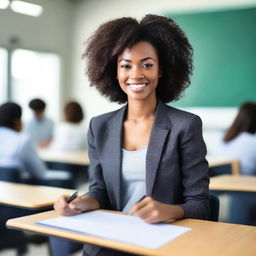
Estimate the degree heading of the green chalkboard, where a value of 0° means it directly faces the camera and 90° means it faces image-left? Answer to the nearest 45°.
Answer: approximately 0°

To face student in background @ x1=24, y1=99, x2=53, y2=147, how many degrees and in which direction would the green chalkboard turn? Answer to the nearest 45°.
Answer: approximately 90° to its right

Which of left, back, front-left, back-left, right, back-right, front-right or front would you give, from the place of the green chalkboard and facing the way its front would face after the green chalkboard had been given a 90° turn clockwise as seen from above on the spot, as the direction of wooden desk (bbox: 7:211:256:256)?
left

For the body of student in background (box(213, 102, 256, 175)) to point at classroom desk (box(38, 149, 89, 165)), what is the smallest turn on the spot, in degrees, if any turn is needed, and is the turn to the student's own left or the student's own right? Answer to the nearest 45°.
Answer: approximately 45° to the student's own left

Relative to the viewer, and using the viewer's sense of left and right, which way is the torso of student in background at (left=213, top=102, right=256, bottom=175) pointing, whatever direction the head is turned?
facing away from the viewer and to the left of the viewer

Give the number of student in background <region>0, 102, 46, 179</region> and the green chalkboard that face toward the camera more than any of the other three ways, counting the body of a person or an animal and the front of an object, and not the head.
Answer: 1

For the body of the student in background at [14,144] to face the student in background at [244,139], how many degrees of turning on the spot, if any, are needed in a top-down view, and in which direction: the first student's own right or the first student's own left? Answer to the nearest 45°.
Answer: approximately 45° to the first student's own right

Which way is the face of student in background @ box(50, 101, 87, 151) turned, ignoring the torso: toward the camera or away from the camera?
away from the camera

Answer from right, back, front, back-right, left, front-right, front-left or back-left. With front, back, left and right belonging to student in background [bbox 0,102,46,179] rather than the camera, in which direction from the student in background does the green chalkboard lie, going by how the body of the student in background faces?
front

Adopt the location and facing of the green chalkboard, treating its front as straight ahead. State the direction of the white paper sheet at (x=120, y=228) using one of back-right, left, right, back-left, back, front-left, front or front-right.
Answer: front

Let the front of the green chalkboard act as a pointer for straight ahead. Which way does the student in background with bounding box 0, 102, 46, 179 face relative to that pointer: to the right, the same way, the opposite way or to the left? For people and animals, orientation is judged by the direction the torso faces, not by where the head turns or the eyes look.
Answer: the opposite way

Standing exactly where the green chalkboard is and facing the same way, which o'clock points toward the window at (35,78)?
The window is roughly at 3 o'clock from the green chalkboard.

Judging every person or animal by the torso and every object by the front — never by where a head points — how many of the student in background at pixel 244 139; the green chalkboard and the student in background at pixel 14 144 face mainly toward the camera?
1

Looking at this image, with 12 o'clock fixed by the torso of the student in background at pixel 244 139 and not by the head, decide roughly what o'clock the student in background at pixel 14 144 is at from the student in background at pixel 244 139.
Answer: the student in background at pixel 14 144 is roughly at 10 o'clock from the student in background at pixel 244 139.

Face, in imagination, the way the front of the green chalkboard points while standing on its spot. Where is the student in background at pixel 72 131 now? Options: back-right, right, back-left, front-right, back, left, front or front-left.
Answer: front-right

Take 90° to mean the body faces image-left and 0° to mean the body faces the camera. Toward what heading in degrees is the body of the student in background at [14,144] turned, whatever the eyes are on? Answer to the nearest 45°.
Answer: approximately 225°

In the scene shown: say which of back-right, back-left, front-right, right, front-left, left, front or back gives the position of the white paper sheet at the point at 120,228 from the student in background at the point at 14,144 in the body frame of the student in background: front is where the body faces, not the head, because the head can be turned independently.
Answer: back-right

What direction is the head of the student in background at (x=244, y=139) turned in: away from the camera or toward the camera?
away from the camera

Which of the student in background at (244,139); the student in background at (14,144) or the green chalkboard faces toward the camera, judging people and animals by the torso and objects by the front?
the green chalkboard
